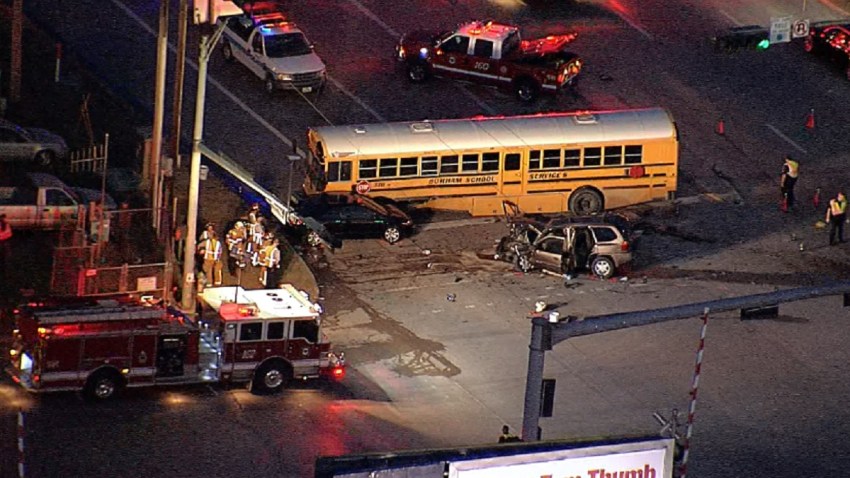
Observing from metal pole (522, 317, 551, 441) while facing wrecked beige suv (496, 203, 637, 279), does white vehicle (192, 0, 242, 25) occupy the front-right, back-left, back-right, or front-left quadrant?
front-left

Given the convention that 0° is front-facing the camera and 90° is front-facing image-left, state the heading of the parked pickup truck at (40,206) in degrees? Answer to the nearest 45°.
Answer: approximately 270°

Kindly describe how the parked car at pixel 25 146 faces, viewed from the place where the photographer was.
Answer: facing to the right of the viewer

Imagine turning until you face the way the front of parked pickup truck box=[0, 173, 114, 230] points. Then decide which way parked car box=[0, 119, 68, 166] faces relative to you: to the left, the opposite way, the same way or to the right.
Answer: the same way

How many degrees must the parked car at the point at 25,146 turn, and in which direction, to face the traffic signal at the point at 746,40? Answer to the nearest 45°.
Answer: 0° — it already faces it

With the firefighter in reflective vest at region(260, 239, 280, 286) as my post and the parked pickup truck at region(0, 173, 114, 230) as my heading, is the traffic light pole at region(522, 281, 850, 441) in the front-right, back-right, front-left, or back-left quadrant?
back-left

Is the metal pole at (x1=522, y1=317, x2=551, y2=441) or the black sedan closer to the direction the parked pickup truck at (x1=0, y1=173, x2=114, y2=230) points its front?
the black sedan

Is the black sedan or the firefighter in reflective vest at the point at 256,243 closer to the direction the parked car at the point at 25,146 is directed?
the black sedan

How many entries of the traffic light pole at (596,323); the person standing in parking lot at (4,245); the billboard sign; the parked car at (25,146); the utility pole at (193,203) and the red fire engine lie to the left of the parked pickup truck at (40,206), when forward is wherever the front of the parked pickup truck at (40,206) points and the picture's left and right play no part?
1

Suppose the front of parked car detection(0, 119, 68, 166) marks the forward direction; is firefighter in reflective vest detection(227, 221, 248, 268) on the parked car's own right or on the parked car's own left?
on the parked car's own right

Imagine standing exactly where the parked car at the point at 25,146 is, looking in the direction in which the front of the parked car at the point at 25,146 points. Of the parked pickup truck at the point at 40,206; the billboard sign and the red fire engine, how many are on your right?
3

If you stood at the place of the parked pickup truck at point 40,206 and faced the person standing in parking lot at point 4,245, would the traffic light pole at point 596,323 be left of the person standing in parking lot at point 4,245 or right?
left
